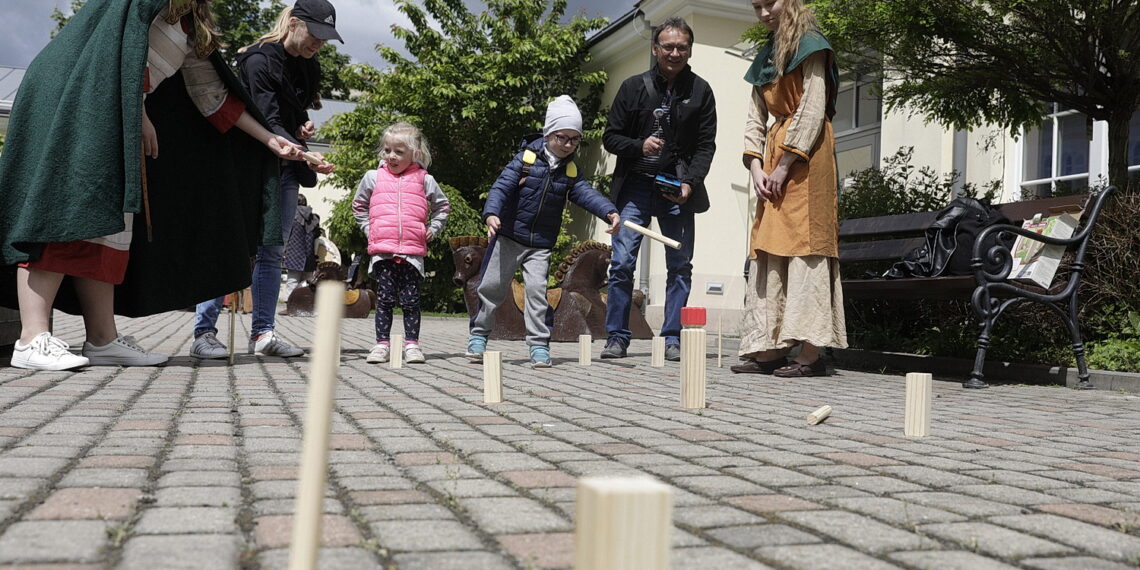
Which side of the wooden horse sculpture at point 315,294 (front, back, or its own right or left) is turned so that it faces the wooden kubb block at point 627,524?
left

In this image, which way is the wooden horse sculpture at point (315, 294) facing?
to the viewer's left

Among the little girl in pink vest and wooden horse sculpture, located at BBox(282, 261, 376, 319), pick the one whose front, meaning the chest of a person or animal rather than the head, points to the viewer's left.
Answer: the wooden horse sculpture

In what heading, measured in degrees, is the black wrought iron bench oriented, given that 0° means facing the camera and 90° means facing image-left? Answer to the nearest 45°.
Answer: approximately 45°

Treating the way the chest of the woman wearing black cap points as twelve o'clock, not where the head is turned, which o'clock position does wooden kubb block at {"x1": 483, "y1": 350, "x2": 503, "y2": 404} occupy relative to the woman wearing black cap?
The wooden kubb block is roughly at 1 o'clock from the woman wearing black cap.

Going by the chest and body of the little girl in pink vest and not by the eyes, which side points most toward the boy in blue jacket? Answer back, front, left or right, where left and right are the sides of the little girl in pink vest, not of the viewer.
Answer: left

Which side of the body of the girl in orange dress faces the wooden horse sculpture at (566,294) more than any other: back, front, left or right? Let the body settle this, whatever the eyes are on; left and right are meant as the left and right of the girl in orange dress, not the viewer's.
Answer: right

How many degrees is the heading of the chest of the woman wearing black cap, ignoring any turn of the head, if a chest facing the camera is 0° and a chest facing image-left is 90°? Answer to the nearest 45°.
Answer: approximately 315°

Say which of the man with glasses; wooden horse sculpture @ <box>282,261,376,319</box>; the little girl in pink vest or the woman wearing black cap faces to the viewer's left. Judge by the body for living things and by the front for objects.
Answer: the wooden horse sculpture

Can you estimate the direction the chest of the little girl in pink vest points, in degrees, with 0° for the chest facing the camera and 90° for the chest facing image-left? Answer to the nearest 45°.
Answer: approximately 0°

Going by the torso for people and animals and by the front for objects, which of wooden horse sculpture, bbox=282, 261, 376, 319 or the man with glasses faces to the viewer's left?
the wooden horse sculpture
